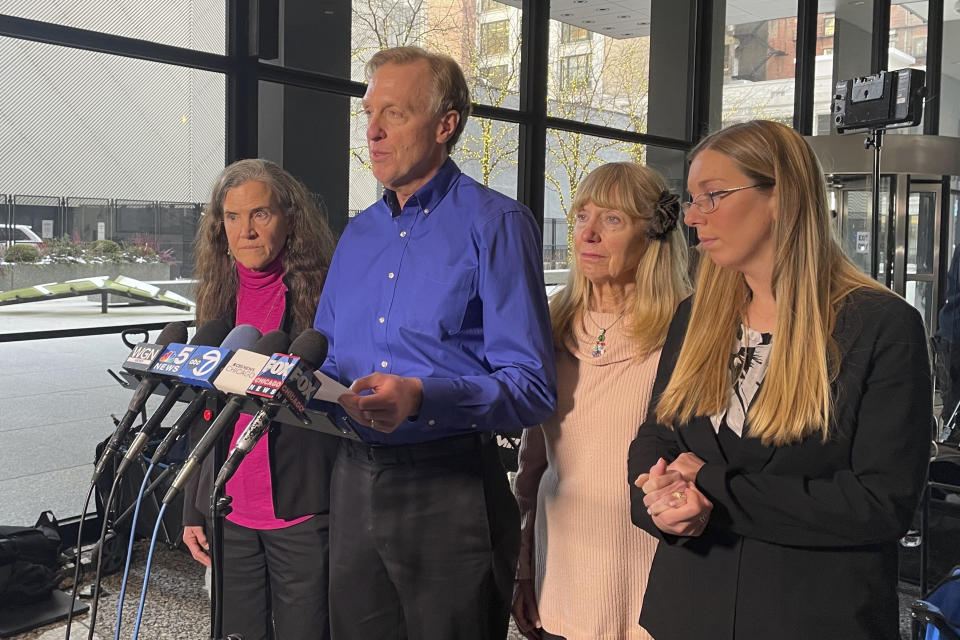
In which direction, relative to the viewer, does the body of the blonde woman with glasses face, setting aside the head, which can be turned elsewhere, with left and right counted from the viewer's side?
facing the viewer and to the left of the viewer

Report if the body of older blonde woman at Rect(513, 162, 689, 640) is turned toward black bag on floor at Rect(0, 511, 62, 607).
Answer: no

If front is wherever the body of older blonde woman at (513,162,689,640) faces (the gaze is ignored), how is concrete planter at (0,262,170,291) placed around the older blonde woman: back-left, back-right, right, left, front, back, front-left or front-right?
right

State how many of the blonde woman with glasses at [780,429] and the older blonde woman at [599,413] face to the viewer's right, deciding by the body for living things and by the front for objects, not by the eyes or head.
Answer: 0

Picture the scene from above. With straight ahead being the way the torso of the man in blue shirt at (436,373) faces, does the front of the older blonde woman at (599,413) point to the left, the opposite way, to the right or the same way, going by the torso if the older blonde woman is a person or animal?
the same way

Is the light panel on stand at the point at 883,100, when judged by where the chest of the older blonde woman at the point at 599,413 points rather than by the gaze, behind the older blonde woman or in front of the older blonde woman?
behind

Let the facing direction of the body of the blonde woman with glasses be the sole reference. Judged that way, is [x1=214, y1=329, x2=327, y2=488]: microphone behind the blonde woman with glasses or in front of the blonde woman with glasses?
in front

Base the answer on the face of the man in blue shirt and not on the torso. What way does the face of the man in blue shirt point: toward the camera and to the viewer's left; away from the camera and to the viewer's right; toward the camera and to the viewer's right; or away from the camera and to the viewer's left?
toward the camera and to the viewer's left

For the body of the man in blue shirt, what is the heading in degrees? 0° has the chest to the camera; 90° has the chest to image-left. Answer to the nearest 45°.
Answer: approximately 45°

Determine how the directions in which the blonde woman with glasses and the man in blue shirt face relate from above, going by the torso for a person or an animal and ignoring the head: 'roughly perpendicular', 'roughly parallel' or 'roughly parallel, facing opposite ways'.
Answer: roughly parallel

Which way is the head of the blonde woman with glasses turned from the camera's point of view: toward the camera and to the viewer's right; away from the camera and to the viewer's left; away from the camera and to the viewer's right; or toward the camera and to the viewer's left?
toward the camera and to the viewer's left

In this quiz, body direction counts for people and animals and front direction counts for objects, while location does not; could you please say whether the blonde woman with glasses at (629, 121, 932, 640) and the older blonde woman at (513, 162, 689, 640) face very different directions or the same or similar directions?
same or similar directions

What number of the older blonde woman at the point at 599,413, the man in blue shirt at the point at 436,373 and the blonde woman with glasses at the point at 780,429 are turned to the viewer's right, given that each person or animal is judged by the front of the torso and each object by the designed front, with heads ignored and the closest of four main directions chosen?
0
